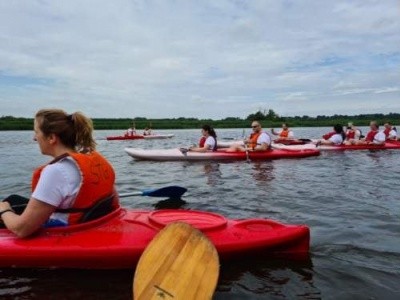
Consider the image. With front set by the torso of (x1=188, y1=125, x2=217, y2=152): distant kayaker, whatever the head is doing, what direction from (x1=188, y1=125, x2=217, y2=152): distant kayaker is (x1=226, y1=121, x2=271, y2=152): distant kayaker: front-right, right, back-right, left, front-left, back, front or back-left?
back

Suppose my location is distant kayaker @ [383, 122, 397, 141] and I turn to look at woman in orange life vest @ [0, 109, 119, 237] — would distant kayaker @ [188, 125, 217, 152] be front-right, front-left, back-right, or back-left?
front-right

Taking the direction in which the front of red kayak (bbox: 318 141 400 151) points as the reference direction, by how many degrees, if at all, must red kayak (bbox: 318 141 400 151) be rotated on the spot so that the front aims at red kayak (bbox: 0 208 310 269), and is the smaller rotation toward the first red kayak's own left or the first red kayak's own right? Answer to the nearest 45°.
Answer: approximately 90° to the first red kayak's own left

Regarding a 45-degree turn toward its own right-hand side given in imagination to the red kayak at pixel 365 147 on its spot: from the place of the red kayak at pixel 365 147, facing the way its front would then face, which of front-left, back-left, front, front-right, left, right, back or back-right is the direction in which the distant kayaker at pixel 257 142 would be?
left

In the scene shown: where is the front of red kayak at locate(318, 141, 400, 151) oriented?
to the viewer's left

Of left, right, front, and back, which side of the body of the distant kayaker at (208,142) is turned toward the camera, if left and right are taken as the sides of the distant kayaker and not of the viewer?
left

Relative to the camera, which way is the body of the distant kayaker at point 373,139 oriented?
to the viewer's left

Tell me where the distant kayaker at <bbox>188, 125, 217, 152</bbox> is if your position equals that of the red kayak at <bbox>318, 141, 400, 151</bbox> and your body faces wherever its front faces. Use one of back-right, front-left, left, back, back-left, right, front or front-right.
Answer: front-left

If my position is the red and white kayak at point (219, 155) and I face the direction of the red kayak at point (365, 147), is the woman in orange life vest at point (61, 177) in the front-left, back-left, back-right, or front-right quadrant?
back-right

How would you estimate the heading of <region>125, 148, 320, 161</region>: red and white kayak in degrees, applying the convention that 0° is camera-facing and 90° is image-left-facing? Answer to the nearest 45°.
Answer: approximately 90°

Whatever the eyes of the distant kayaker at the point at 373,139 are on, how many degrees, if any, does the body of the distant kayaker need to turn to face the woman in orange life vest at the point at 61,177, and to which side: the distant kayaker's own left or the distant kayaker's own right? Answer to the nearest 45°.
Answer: approximately 90° to the distant kayaker's own left
